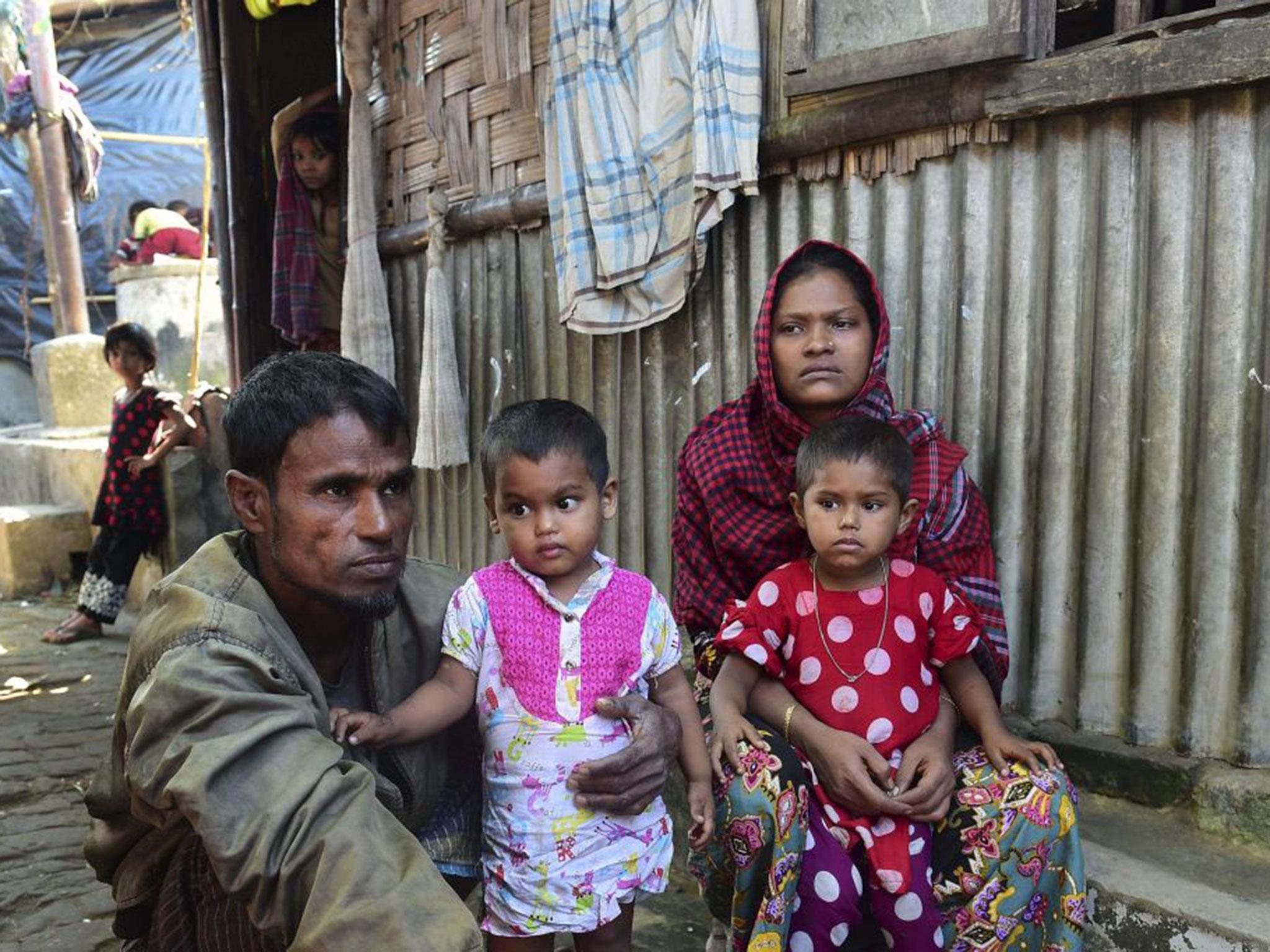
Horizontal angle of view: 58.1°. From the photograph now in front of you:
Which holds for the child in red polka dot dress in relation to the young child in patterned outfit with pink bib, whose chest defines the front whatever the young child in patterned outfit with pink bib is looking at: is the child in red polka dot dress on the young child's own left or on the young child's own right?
on the young child's own left

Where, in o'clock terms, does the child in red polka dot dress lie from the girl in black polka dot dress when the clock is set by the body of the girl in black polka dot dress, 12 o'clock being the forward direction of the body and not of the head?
The child in red polka dot dress is roughly at 10 o'clock from the girl in black polka dot dress.

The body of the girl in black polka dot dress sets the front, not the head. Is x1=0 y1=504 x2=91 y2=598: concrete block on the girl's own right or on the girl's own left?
on the girl's own right

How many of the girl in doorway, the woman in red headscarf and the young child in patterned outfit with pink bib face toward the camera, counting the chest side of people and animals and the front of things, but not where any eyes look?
3

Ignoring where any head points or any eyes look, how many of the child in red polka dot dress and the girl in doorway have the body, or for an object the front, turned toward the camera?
2

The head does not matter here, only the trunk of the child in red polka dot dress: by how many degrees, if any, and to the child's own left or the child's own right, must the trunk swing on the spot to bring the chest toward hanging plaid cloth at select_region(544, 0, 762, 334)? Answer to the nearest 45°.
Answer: approximately 135° to the child's own right

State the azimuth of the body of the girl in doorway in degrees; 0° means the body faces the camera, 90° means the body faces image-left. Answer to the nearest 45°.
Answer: approximately 0°
